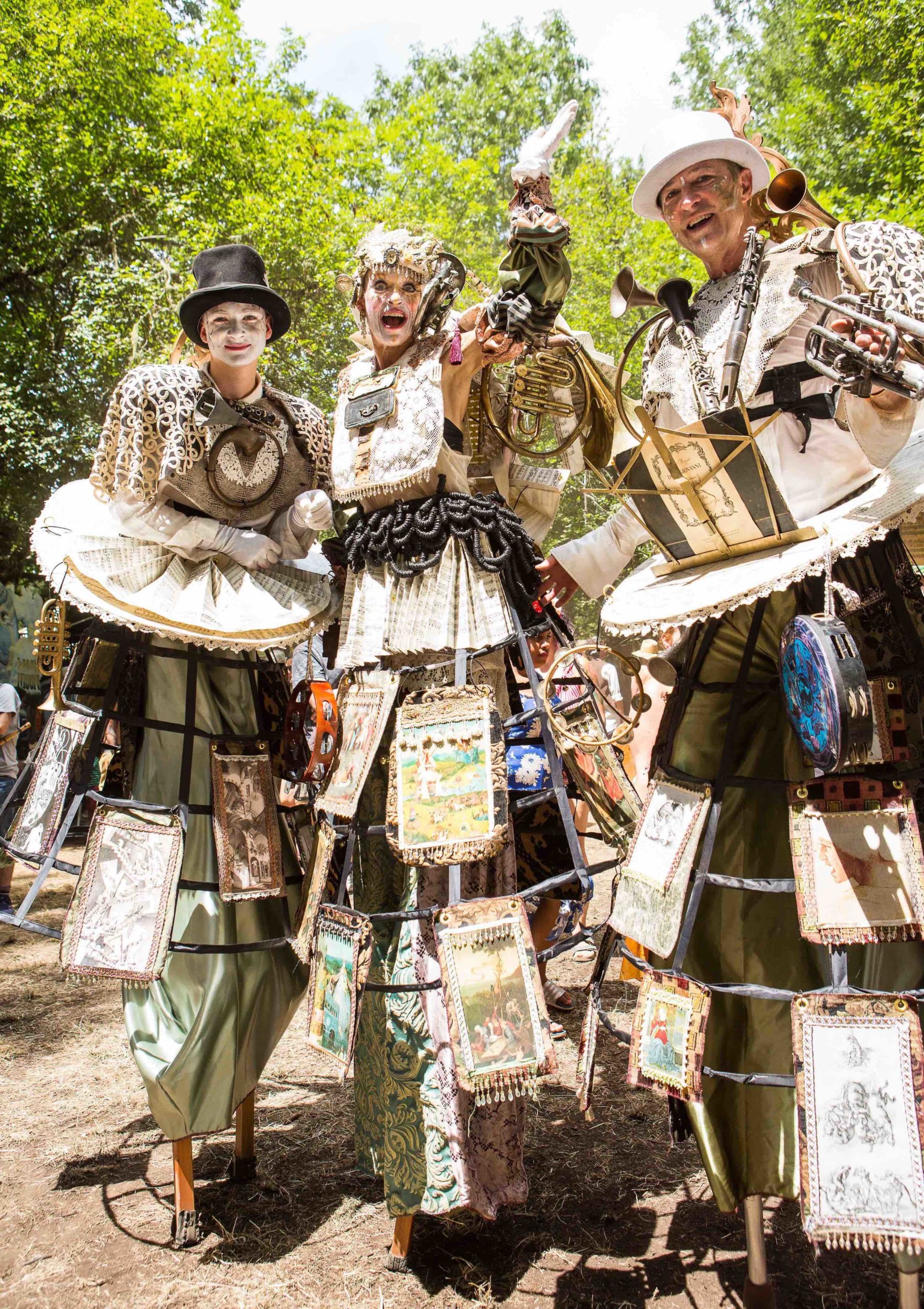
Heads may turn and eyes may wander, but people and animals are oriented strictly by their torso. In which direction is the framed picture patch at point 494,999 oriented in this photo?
toward the camera

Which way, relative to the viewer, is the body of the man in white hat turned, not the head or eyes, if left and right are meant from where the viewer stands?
facing the viewer and to the left of the viewer

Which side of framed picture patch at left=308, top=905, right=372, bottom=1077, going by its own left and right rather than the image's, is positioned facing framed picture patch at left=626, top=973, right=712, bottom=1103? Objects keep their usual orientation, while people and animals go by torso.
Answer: left

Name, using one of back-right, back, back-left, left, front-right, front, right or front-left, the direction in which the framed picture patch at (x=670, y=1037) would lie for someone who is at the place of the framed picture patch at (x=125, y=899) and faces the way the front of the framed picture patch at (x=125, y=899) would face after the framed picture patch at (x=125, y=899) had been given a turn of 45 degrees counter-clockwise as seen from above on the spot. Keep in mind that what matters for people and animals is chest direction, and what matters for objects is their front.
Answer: front

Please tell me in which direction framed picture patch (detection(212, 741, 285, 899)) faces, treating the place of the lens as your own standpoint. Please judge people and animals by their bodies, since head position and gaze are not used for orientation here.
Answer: facing the viewer

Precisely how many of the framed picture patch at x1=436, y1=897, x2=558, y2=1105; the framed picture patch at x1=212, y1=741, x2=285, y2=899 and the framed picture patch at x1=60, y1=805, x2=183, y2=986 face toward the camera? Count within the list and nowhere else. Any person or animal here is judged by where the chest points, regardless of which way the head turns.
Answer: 3

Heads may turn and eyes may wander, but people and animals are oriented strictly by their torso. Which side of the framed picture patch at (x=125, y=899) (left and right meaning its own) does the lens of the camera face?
front

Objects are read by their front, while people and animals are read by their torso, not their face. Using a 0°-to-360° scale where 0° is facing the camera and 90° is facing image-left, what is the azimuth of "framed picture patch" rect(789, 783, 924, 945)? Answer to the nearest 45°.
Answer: approximately 0°
